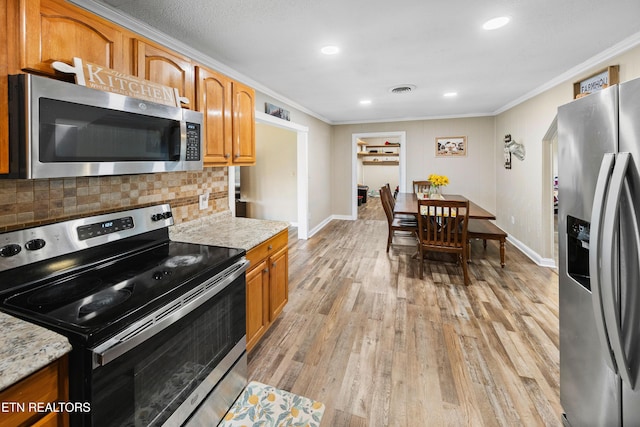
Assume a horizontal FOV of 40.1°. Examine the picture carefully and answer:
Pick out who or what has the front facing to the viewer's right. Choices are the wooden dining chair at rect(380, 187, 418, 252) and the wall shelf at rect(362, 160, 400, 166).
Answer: the wooden dining chair

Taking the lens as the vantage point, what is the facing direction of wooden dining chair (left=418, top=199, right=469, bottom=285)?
facing away from the viewer

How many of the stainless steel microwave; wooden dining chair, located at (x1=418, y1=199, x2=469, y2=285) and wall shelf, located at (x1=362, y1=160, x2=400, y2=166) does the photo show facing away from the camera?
1

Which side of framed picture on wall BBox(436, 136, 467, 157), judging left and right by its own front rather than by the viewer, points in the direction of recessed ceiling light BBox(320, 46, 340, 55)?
front

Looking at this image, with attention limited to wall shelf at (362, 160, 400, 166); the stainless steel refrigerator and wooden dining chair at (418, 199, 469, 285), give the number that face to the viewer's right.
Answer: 0

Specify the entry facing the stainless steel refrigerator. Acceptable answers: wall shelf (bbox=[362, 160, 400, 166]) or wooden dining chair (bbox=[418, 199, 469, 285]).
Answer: the wall shelf

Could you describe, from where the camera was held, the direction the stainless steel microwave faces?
facing the viewer and to the right of the viewer

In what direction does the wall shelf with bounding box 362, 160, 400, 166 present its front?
toward the camera

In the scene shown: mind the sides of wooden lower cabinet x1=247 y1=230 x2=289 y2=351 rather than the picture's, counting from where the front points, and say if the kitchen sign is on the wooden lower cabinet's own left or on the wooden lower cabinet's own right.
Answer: on the wooden lower cabinet's own right

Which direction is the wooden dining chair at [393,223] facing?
to the viewer's right

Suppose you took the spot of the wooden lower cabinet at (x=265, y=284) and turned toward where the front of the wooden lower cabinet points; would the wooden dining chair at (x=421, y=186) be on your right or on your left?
on your left

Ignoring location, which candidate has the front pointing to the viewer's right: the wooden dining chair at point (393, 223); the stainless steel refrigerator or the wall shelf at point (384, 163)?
the wooden dining chair

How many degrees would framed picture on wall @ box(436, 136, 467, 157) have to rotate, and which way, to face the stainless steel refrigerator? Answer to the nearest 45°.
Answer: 0° — it already faces it

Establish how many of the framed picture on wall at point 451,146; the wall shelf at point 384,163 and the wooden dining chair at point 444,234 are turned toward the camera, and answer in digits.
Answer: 2
